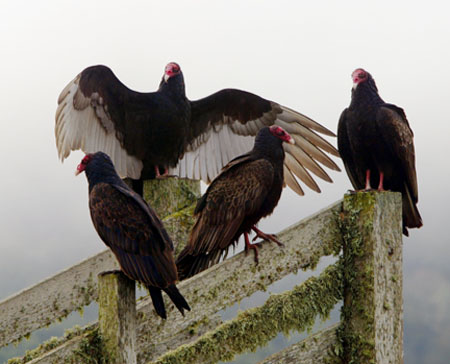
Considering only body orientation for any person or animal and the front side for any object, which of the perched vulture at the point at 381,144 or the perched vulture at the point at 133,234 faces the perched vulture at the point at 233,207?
the perched vulture at the point at 381,144

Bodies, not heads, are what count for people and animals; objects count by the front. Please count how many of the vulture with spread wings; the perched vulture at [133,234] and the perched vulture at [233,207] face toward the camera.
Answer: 1

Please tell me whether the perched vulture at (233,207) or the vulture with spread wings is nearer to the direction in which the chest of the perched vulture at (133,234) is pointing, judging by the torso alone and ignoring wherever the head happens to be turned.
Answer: the vulture with spread wings

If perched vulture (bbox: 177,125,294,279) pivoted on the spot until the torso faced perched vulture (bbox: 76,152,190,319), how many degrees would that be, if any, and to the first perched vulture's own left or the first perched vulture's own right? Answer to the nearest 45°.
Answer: approximately 135° to the first perched vulture's own right

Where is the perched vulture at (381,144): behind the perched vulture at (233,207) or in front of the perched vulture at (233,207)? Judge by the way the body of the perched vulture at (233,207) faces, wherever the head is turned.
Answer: in front

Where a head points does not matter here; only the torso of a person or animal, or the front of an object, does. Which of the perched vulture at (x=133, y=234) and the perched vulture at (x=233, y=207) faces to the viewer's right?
the perched vulture at (x=233, y=207)

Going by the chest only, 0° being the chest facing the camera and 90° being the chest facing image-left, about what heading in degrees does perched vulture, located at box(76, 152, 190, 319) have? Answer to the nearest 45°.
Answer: approximately 135°

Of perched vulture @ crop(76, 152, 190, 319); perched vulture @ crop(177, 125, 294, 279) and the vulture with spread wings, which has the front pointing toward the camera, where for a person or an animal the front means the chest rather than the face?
the vulture with spread wings

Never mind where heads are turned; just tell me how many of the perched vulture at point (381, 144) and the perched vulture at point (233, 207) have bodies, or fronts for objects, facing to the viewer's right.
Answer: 1

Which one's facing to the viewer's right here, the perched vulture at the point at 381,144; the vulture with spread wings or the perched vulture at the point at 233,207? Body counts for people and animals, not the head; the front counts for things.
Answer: the perched vulture at the point at 233,207

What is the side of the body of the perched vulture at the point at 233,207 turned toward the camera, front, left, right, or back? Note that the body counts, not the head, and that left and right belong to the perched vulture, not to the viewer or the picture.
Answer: right

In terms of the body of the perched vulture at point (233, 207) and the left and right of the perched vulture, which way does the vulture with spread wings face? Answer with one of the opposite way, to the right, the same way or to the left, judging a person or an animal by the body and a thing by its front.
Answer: to the right
